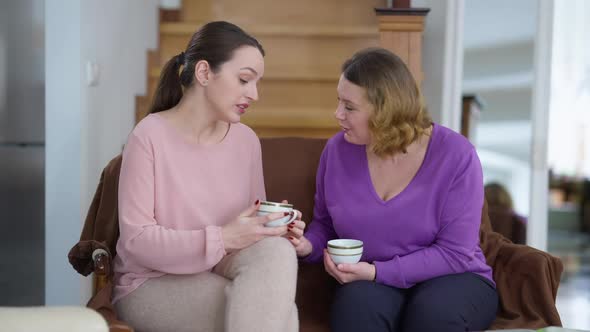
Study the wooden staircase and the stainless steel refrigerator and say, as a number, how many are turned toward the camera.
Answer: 2

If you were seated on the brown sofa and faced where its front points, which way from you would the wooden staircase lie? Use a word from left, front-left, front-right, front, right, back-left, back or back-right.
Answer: back

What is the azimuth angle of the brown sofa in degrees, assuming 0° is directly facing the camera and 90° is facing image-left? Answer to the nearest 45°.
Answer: approximately 0°

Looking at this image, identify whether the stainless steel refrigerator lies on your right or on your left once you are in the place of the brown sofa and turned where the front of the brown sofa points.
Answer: on your right

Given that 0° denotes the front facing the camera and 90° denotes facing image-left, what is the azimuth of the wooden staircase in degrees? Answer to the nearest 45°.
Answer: approximately 0°

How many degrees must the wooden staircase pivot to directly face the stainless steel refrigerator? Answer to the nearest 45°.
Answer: approximately 45° to its right

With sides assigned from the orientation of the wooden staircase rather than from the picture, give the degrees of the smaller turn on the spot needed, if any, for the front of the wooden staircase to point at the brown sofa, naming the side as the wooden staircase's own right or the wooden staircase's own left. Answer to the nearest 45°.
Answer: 0° — it already faces it

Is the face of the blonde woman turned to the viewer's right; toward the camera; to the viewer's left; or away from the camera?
to the viewer's left
